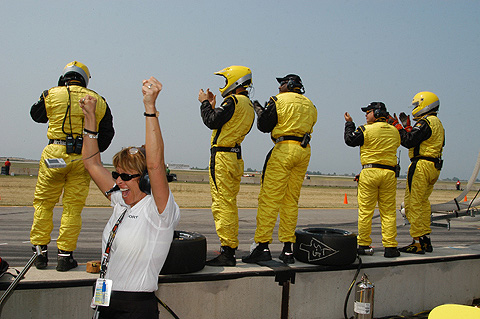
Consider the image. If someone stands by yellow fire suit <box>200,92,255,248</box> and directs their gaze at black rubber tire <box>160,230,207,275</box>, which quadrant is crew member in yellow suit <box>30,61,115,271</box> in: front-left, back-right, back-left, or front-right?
front-right

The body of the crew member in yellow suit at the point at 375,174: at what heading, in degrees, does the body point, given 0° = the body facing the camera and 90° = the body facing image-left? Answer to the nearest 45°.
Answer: approximately 135°

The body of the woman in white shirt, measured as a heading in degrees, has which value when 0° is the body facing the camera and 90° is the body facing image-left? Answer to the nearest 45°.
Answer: approximately 45°

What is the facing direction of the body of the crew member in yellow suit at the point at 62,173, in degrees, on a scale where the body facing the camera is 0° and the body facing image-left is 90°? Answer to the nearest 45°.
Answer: approximately 180°

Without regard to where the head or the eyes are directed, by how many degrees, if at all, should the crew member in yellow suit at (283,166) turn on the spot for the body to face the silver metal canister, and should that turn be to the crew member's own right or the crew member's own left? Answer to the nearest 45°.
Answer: approximately 180°

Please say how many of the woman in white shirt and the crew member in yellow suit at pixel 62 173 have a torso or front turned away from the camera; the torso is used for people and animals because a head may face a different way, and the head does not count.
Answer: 1

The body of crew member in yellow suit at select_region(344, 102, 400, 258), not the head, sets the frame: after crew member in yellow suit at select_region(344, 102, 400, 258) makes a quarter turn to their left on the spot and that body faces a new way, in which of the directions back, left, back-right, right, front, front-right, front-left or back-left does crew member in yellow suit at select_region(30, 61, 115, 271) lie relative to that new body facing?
front

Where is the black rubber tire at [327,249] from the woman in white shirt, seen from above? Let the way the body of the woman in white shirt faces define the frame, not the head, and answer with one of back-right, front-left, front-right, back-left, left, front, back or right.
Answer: back

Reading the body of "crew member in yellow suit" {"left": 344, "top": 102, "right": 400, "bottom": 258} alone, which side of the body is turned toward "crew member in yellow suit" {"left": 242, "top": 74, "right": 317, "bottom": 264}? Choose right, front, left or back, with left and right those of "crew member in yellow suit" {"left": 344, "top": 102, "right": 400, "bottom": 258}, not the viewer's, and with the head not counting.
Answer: left

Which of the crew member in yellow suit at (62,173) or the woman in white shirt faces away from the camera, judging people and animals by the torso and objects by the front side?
the crew member in yellow suit

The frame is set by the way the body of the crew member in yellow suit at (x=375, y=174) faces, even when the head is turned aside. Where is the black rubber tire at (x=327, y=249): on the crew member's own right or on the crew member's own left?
on the crew member's own left

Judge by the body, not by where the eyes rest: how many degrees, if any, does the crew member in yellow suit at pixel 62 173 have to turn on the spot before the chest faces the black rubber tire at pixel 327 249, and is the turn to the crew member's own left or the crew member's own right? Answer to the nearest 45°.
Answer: approximately 90° to the crew member's own right

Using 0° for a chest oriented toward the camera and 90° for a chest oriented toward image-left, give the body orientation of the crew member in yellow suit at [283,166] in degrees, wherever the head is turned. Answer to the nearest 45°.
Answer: approximately 135°
